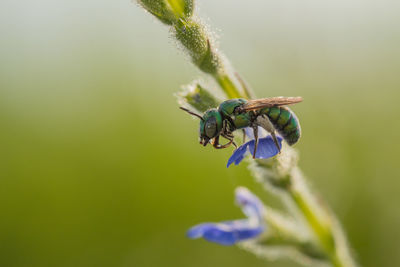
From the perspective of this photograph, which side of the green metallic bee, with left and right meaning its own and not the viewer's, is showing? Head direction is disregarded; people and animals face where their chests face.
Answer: left
